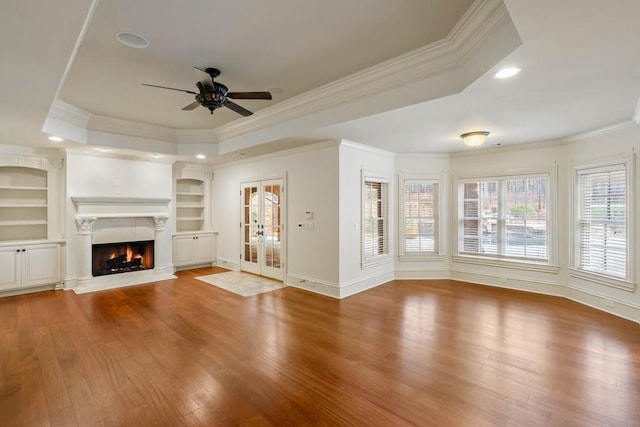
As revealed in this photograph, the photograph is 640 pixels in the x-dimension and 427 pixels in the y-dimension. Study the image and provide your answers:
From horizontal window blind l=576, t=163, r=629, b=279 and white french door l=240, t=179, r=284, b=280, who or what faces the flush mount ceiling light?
the horizontal window blind

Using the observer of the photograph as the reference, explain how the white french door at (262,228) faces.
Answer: facing the viewer and to the left of the viewer

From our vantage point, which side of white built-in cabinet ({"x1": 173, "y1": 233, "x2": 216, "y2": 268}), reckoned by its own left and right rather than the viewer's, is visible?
front

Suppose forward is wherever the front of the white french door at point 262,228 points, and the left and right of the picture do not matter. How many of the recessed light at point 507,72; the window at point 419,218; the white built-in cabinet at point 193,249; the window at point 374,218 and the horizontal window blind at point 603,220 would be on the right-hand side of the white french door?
1

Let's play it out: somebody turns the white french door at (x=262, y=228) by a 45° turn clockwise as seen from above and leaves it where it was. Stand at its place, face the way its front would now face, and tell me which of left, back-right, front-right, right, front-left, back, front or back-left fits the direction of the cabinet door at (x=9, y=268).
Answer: front

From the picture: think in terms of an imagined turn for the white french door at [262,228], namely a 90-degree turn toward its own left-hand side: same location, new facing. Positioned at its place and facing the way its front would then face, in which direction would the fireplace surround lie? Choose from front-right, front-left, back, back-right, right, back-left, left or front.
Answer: back-right

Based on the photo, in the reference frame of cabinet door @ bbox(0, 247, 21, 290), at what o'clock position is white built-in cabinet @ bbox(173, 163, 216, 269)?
The white built-in cabinet is roughly at 9 o'clock from the cabinet door.

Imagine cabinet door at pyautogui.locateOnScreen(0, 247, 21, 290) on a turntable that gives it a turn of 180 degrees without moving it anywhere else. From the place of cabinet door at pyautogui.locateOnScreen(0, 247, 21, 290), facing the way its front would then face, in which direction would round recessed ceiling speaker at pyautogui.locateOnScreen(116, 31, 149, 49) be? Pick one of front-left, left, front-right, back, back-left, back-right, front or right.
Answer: back

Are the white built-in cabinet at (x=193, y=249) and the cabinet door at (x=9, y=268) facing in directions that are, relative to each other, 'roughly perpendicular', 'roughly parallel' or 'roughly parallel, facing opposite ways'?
roughly parallel

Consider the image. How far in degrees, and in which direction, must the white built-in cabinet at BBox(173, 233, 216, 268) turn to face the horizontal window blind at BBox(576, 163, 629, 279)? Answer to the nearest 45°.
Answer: approximately 45° to its left

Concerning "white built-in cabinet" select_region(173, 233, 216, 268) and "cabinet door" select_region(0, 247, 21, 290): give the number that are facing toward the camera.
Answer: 2

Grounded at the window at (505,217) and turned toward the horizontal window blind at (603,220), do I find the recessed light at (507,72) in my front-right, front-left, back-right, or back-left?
front-right

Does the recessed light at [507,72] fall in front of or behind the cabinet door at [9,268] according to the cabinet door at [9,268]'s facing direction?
in front

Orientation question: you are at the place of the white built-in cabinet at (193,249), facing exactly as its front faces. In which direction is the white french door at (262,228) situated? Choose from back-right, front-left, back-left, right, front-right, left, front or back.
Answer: front-left

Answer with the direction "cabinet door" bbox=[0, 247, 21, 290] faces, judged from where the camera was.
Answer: facing the viewer

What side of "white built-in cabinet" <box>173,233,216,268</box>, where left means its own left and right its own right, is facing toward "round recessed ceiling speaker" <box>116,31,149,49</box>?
front

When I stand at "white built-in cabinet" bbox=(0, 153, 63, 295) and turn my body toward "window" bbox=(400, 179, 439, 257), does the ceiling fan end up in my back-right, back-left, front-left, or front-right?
front-right

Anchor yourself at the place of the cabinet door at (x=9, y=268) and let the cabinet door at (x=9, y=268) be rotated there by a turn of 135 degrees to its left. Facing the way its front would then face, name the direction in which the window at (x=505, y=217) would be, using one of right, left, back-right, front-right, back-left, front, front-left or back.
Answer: right
